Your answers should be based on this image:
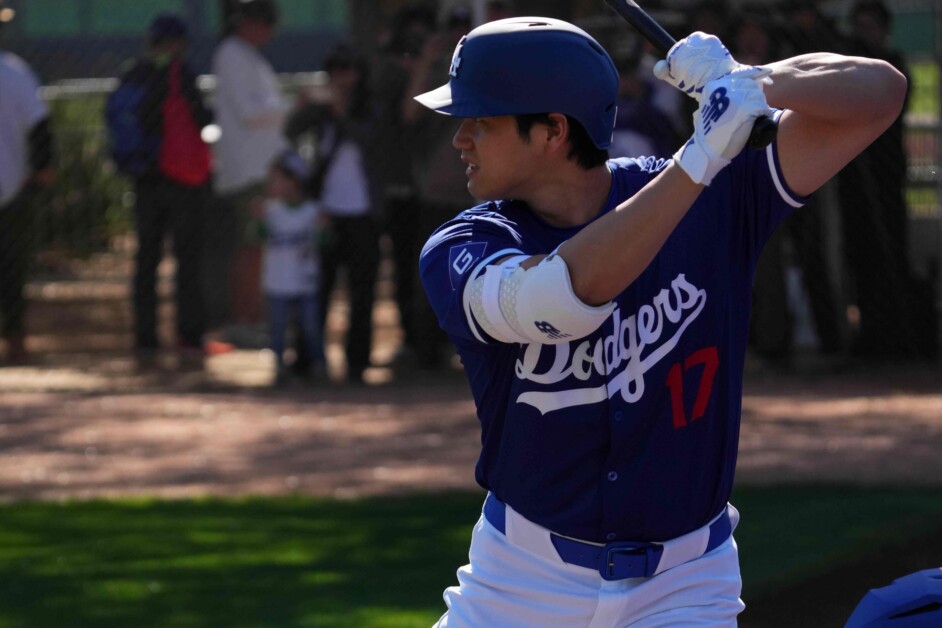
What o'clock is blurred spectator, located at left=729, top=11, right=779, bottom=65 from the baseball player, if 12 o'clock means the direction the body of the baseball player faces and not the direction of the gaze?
The blurred spectator is roughly at 6 o'clock from the baseball player.

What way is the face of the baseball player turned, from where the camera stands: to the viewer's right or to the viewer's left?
to the viewer's left

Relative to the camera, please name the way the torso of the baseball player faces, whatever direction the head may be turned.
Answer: toward the camera

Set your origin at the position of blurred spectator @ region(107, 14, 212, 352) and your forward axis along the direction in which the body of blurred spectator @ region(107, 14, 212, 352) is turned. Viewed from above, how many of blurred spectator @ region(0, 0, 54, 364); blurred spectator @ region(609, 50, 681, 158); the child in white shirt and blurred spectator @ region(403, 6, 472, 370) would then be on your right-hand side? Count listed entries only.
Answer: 1
